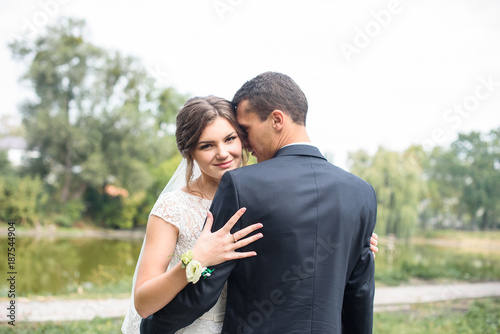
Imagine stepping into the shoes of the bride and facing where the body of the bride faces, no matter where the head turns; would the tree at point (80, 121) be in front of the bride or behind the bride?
behind

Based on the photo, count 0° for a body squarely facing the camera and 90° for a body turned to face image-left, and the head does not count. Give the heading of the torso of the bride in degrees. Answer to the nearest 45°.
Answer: approximately 315°

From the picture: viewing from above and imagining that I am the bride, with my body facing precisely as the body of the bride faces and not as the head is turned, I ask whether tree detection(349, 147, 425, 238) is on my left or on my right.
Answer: on my left

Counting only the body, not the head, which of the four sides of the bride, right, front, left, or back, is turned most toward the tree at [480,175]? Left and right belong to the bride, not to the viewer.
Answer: left
